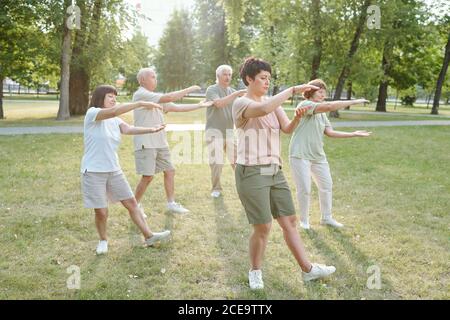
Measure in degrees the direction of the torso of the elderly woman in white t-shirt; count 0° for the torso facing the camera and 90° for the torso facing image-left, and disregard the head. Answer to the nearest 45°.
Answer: approximately 315°

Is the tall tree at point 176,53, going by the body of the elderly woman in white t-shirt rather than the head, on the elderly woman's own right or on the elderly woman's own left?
on the elderly woman's own left

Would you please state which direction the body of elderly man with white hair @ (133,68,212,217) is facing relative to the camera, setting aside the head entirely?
to the viewer's right

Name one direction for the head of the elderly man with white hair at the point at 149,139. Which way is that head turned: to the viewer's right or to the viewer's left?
to the viewer's right

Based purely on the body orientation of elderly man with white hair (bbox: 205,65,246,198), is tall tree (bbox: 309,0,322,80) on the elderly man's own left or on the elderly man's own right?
on the elderly man's own left

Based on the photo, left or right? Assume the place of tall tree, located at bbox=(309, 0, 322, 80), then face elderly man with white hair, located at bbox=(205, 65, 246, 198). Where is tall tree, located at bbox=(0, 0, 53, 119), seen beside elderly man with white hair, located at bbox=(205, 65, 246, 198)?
right

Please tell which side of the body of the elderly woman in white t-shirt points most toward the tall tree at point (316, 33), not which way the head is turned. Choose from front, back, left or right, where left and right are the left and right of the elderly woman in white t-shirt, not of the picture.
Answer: left

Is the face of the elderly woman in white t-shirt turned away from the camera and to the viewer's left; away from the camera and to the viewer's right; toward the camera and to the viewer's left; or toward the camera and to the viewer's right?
toward the camera and to the viewer's right

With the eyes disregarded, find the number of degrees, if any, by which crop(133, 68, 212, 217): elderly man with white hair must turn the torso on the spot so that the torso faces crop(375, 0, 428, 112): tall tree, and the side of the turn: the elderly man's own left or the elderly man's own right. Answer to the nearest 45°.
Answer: approximately 45° to the elderly man's own left

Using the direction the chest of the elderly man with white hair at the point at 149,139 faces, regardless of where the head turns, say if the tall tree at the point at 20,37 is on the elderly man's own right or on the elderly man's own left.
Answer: on the elderly man's own left
